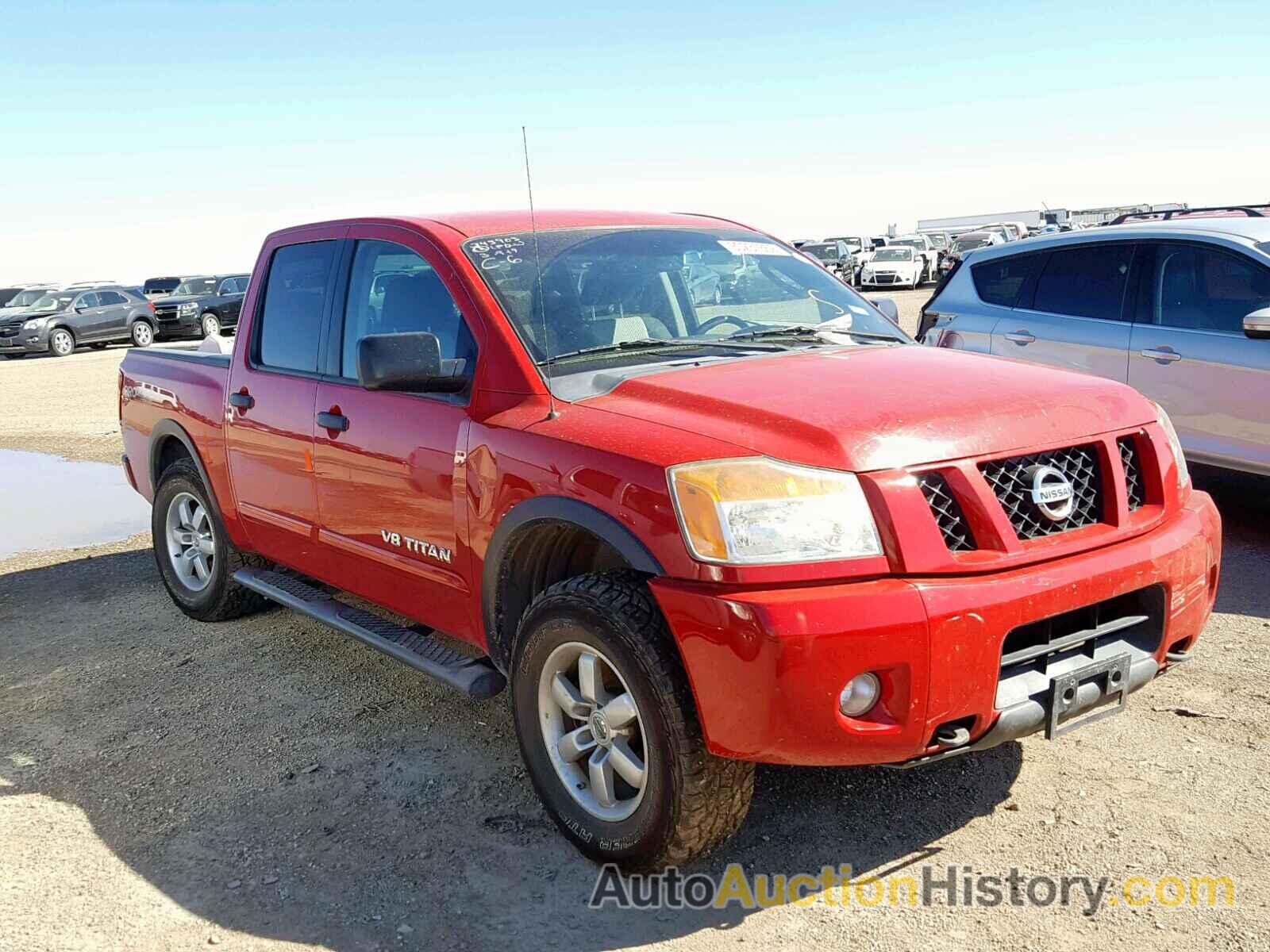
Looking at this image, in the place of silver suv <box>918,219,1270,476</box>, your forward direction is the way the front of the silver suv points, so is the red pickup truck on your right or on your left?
on your right

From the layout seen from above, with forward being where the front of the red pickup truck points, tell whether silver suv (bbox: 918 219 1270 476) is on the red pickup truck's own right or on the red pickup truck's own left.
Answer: on the red pickup truck's own left

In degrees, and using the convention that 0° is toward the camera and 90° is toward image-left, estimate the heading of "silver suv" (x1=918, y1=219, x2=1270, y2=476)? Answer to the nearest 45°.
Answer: approximately 315°

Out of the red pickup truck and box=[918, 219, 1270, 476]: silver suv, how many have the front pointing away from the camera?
0

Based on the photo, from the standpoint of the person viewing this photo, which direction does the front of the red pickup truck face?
facing the viewer and to the right of the viewer

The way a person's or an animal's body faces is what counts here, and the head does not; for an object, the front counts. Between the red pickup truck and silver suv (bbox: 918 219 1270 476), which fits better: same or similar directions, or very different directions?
same or similar directions
